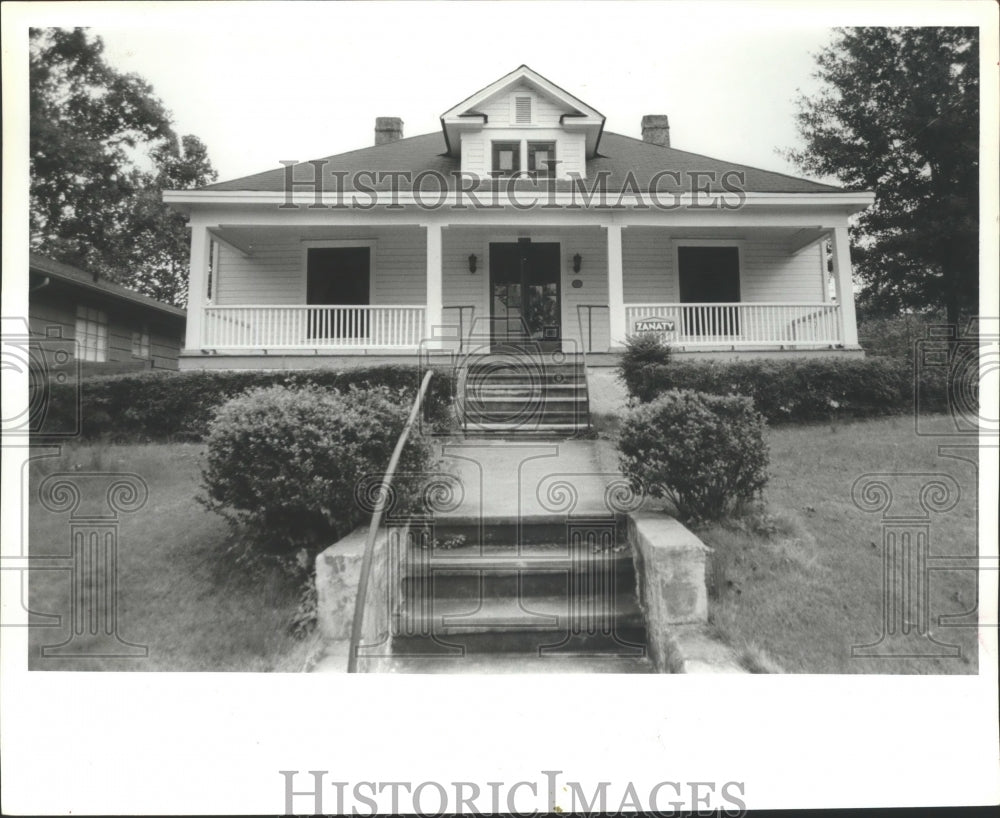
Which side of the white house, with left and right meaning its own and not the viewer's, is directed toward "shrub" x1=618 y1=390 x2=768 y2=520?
front

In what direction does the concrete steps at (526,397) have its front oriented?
toward the camera

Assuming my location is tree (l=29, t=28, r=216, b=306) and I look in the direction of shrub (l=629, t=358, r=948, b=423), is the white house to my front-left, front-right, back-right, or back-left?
front-left

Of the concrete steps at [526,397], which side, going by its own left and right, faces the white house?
back

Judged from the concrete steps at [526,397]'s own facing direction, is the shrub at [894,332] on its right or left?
on its left

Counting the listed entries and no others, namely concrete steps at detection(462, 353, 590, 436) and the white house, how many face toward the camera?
2

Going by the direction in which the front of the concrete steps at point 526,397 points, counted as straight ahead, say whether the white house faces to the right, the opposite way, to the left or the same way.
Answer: the same way

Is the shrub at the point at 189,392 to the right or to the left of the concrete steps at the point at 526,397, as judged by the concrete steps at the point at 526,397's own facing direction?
on its right

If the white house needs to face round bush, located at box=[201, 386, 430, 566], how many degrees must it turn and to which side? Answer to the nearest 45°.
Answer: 0° — it already faces it

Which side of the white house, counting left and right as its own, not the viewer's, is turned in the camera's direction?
front
